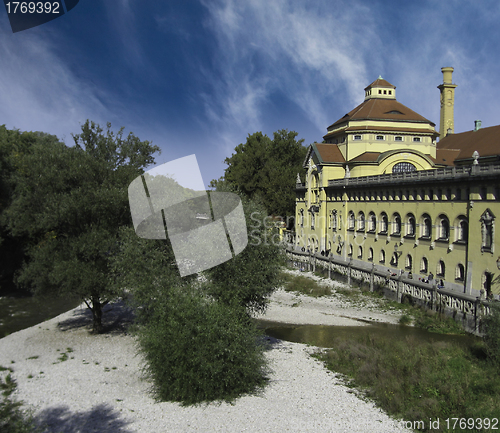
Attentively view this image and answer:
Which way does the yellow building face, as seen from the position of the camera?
facing the viewer and to the left of the viewer

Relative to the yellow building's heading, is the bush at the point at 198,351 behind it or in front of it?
in front
